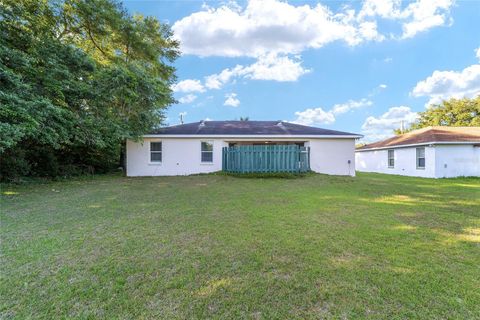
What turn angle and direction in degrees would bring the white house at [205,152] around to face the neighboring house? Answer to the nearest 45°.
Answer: approximately 90° to its right

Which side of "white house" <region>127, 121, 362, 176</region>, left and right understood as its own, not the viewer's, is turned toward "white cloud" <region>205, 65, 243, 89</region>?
front

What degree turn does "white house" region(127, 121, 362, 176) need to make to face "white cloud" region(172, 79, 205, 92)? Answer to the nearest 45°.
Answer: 0° — it already faces it

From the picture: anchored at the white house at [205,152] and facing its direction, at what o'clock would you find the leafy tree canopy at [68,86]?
The leafy tree canopy is roughly at 8 o'clock from the white house.

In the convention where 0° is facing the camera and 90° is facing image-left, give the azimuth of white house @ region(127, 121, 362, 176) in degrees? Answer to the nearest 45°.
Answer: approximately 180°

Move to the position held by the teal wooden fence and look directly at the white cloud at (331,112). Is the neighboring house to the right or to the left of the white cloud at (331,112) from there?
right

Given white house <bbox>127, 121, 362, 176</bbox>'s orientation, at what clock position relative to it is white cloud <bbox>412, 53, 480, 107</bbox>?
The white cloud is roughly at 2 o'clock from the white house.

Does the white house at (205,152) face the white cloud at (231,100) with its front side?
yes

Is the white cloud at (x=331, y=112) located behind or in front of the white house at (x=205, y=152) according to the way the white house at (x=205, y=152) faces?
in front

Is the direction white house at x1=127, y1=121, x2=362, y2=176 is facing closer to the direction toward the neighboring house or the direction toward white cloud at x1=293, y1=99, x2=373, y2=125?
the white cloud
